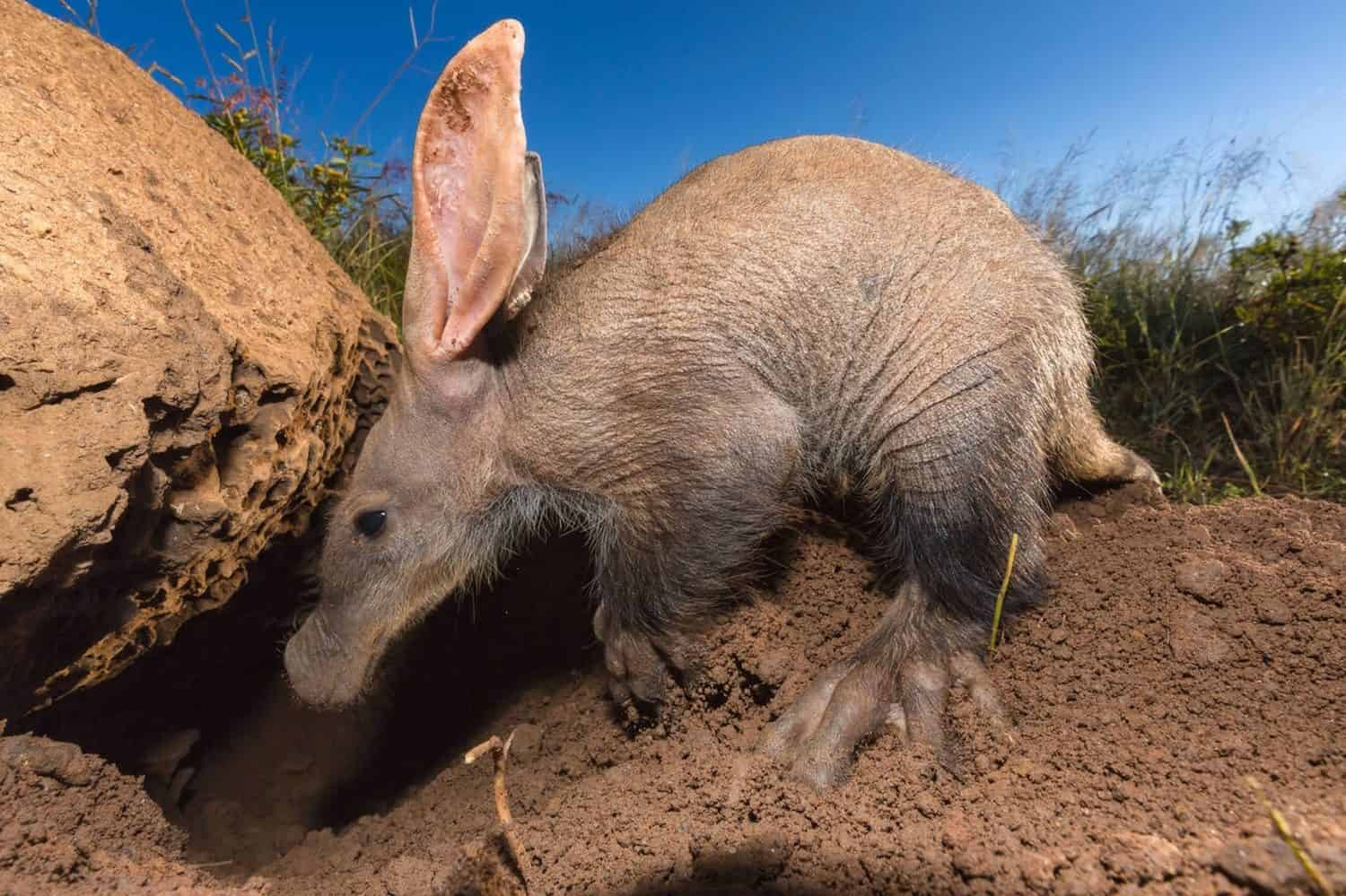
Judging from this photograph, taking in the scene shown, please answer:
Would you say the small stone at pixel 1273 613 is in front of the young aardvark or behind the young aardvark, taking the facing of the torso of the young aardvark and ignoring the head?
behind

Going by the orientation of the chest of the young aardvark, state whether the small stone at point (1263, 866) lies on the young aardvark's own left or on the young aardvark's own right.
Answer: on the young aardvark's own left

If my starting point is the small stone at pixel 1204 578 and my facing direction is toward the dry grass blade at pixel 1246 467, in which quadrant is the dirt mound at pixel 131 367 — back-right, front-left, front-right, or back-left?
back-left

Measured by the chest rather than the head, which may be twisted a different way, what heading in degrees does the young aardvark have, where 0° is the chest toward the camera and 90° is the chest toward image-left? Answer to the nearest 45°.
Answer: approximately 90°

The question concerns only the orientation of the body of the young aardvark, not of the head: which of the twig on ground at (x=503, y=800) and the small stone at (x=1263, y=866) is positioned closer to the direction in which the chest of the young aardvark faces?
the twig on ground

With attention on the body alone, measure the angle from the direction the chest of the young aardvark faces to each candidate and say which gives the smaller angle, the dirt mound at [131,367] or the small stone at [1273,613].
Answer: the dirt mound

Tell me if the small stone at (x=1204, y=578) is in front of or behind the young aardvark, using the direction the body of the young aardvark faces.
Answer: behind

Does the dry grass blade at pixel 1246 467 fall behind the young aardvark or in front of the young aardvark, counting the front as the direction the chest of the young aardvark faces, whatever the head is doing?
behind

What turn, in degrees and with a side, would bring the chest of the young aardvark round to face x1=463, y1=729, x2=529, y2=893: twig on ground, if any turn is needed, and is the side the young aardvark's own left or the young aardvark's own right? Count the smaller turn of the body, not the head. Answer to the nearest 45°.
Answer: approximately 45° to the young aardvark's own left

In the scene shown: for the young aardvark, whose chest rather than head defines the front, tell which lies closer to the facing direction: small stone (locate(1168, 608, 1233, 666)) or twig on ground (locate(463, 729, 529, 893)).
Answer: the twig on ground
